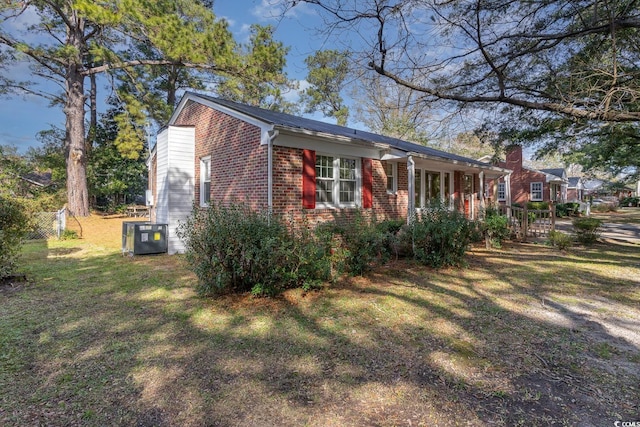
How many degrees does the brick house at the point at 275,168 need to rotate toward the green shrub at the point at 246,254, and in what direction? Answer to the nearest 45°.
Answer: approximately 45° to its right

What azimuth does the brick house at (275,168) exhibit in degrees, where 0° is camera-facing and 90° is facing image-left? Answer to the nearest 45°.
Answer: approximately 315°

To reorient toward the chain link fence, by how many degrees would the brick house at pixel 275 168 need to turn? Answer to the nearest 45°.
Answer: approximately 135° to its right

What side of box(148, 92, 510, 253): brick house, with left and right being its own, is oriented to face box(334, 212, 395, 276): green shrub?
front

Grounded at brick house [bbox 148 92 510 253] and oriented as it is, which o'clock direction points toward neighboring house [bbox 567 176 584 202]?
The neighboring house is roughly at 9 o'clock from the brick house.

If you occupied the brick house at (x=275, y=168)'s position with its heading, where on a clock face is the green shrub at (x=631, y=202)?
The green shrub is roughly at 9 o'clock from the brick house.

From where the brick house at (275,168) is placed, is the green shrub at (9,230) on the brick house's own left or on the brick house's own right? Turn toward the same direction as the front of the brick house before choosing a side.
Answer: on the brick house's own right

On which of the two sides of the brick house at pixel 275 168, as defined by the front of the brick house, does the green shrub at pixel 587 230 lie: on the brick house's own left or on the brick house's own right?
on the brick house's own left

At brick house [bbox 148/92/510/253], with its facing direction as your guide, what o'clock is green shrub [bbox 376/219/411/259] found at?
The green shrub is roughly at 11 o'clock from the brick house.

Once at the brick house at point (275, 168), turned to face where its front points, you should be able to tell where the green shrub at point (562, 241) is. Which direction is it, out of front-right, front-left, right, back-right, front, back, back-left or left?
front-left

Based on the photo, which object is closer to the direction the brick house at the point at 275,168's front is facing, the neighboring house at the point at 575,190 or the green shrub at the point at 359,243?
the green shrub

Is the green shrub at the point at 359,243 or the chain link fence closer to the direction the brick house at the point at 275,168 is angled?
the green shrub

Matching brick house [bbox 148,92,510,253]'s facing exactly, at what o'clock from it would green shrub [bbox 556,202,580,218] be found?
The green shrub is roughly at 9 o'clock from the brick house.
